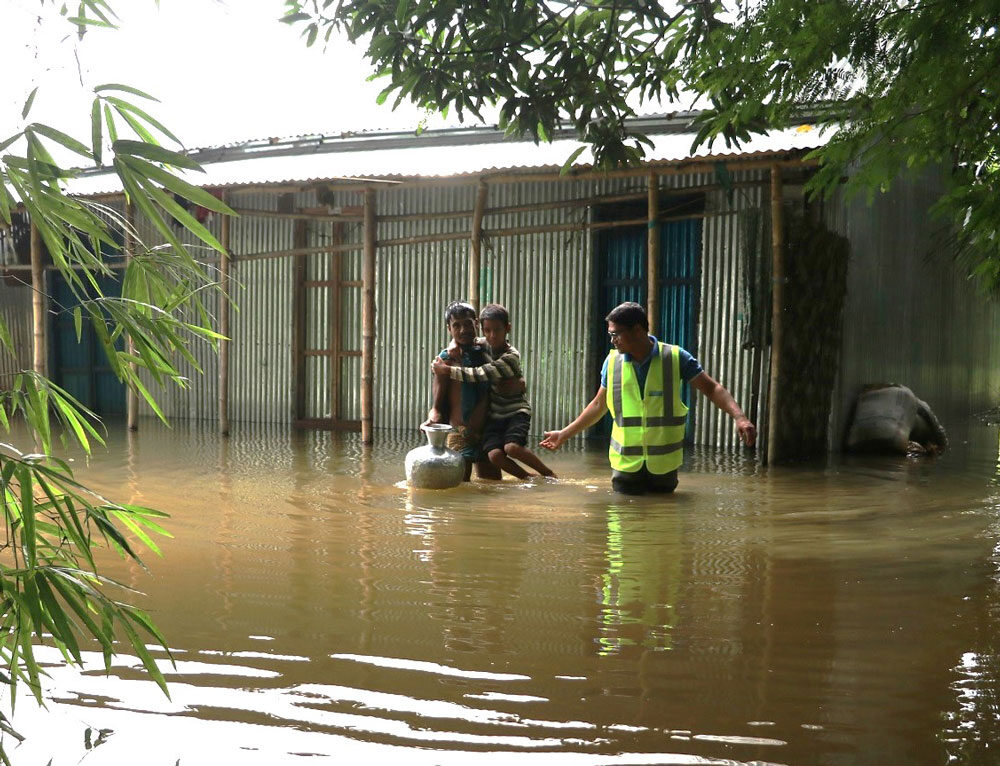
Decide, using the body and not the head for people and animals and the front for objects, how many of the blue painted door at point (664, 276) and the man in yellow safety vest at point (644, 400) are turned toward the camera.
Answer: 2

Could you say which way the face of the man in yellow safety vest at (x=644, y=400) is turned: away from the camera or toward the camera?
toward the camera

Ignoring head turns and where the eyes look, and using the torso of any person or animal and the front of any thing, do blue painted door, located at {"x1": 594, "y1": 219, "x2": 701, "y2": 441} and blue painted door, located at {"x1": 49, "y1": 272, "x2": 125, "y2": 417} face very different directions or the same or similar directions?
same or similar directions

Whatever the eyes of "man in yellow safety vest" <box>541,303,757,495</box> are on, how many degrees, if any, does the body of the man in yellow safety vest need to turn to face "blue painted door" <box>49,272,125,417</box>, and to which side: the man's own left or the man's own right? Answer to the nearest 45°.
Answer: approximately 135° to the man's own right

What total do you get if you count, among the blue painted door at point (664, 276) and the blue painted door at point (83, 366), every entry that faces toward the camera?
2

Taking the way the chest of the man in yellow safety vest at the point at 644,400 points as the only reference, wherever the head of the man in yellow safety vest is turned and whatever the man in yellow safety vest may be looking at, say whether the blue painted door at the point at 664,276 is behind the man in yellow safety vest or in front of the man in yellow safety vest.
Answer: behind

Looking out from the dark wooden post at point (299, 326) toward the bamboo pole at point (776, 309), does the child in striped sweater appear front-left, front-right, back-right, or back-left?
front-right

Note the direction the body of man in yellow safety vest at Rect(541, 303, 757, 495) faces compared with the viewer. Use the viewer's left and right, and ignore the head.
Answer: facing the viewer

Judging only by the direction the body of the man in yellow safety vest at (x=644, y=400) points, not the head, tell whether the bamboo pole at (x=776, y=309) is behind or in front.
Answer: behind

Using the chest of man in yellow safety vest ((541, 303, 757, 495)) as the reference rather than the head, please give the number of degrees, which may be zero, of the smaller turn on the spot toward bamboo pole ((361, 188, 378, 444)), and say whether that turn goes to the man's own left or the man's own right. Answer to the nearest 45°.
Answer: approximately 135° to the man's own right

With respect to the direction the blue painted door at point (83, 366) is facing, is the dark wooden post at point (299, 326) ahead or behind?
ahead

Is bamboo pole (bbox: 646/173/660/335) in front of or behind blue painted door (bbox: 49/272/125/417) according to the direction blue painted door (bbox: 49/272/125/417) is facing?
in front

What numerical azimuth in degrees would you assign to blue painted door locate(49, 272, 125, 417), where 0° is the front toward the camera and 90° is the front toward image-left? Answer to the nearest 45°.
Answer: approximately 0°

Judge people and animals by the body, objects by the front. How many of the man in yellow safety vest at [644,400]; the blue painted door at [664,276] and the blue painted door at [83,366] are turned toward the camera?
3

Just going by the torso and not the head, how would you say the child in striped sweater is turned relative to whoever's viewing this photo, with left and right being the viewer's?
facing the viewer and to the left of the viewer
